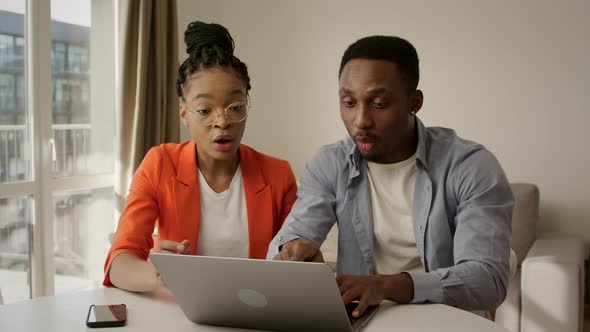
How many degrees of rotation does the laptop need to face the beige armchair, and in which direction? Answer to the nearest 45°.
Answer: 0° — it already faces it

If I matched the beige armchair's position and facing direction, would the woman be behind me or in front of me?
in front

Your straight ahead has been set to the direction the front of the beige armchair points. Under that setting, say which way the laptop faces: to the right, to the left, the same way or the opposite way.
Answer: the opposite way

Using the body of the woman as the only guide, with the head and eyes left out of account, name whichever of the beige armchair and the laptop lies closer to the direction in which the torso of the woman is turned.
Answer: the laptop

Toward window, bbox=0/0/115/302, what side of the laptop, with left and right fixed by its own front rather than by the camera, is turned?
left

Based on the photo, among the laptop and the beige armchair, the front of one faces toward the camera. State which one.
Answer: the beige armchair

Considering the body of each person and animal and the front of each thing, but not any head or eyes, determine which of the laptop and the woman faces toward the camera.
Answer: the woman

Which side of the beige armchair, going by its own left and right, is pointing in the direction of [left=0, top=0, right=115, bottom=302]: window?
right

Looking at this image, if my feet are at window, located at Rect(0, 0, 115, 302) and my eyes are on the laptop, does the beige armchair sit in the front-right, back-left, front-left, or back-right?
front-left

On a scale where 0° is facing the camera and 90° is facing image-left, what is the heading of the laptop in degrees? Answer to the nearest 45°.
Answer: approximately 225°

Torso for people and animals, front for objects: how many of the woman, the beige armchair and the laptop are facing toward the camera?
2

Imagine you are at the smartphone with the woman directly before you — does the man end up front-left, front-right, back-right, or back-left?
front-right

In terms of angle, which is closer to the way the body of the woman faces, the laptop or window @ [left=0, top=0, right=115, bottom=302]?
the laptop

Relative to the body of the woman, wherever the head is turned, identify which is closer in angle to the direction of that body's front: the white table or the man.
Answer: the white table

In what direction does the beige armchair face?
toward the camera

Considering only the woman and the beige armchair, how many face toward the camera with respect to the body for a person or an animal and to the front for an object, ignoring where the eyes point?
2

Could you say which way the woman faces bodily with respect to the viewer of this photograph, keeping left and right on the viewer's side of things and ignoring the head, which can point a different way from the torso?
facing the viewer

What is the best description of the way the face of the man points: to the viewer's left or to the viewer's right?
to the viewer's left

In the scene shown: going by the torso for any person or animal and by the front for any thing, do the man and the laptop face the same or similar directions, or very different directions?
very different directions
